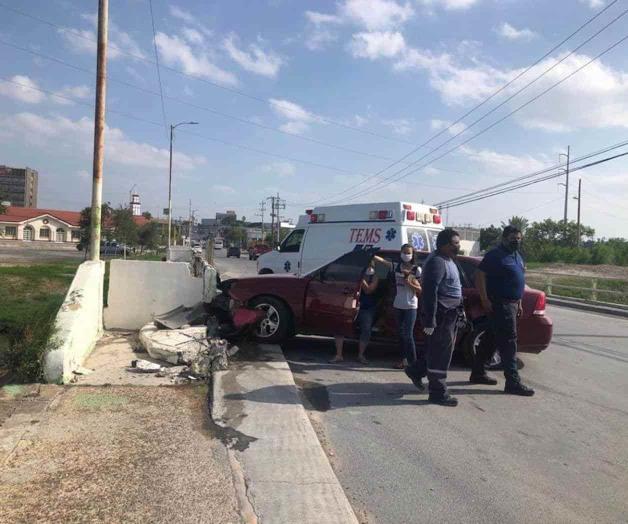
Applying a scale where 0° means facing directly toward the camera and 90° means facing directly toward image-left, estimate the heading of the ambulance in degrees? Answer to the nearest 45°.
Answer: approximately 135°

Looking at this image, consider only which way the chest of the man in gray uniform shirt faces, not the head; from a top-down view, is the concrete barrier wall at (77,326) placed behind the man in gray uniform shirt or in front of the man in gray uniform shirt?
behind

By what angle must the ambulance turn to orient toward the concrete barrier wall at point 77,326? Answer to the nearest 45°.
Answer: approximately 90° to its left

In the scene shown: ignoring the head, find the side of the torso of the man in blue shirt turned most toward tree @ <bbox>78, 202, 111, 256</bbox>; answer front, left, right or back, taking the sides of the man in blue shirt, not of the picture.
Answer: back

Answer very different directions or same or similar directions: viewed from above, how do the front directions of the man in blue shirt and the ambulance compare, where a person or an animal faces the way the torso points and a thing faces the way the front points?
very different directions

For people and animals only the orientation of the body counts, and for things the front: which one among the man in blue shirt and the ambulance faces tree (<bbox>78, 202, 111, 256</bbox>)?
the ambulance

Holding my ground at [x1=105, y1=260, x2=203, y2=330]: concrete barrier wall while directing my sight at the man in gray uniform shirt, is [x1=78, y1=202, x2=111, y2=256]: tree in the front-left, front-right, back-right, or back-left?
back-left
